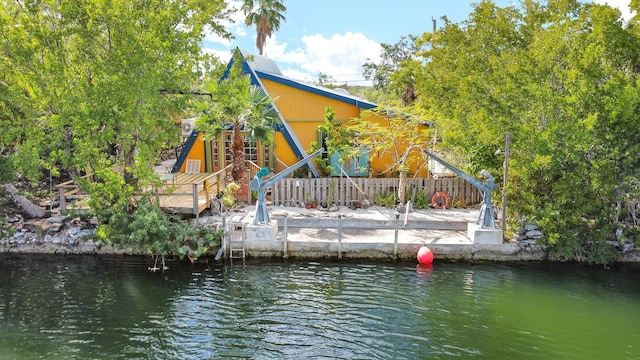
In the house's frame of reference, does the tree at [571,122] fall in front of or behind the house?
in front

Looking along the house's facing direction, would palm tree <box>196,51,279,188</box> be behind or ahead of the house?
ahead

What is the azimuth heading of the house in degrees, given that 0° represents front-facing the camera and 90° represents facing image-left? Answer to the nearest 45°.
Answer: approximately 0°

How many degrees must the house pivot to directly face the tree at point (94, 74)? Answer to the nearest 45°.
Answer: approximately 45° to its right

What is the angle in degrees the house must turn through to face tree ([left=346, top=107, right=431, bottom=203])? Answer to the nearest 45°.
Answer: approximately 45° to its left

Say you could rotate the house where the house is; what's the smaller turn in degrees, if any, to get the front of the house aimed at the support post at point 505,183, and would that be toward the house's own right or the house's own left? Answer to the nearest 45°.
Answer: approximately 45° to the house's own left

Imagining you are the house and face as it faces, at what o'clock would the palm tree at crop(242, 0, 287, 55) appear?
The palm tree is roughly at 6 o'clock from the house.

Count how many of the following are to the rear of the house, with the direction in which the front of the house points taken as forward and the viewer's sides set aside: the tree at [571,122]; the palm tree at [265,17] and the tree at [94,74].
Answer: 1

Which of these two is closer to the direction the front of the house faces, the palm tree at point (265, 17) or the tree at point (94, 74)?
the tree

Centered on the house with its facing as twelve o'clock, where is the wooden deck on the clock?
The wooden deck is roughly at 1 o'clock from the house.
